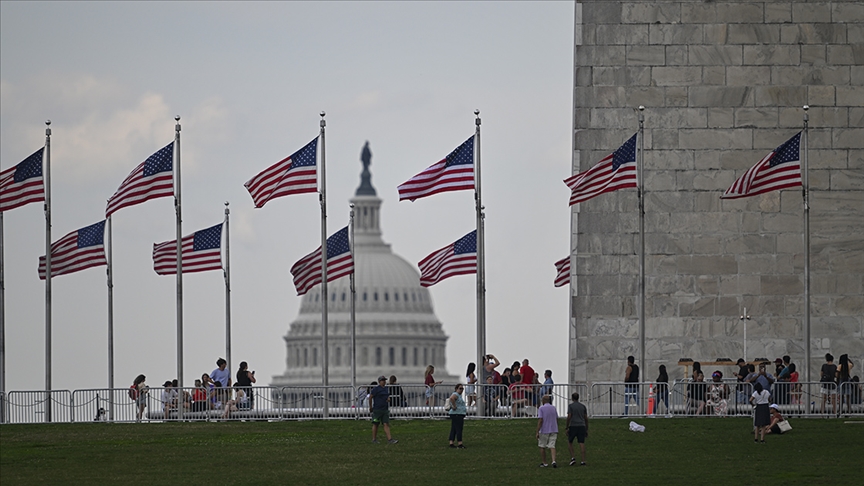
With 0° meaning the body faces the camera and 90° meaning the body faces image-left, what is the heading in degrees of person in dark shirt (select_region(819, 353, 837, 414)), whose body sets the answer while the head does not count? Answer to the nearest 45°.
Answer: approximately 180°

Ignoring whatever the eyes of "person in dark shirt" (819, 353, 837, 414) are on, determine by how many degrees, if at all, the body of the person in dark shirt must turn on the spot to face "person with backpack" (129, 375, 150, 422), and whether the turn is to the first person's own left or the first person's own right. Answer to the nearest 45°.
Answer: approximately 90° to the first person's own left
